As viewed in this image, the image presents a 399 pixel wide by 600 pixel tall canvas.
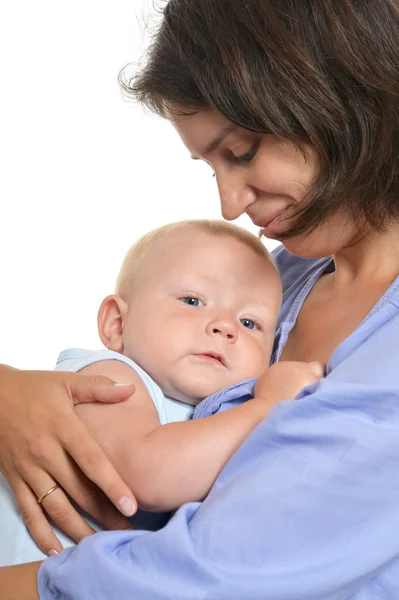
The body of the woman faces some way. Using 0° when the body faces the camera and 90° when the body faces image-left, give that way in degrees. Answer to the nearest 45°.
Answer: approximately 45°

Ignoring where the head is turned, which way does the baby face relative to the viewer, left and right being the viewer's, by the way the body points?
facing the viewer and to the right of the viewer
